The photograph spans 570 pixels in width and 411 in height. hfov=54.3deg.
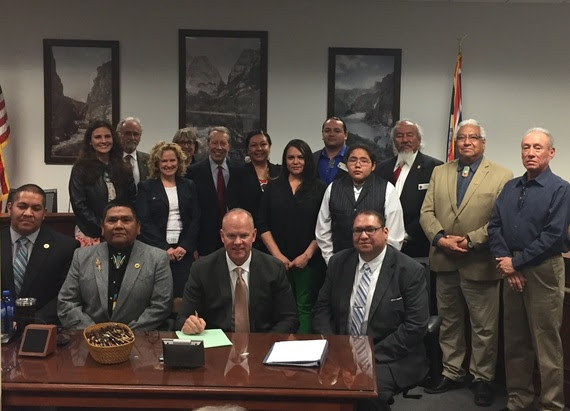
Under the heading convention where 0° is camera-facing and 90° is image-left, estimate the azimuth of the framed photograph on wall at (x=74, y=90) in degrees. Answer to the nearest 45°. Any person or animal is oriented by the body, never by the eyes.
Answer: approximately 0°

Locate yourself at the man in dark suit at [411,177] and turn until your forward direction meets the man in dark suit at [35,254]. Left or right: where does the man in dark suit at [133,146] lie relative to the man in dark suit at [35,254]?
right

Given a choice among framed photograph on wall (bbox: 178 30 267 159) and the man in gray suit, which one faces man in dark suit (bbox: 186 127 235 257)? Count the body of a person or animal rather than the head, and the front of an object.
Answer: the framed photograph on wall

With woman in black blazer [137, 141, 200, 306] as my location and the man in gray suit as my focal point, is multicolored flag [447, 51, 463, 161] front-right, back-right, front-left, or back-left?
back-left

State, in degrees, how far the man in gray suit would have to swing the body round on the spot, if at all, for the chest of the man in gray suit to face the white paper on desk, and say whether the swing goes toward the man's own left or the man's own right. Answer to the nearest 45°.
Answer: approximately 45° to the man's own left

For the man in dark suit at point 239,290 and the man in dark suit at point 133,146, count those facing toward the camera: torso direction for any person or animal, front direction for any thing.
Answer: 2

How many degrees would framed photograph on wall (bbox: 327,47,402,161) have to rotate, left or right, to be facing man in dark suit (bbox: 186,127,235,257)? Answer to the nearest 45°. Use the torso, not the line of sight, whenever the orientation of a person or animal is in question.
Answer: approximately 45° to its right
